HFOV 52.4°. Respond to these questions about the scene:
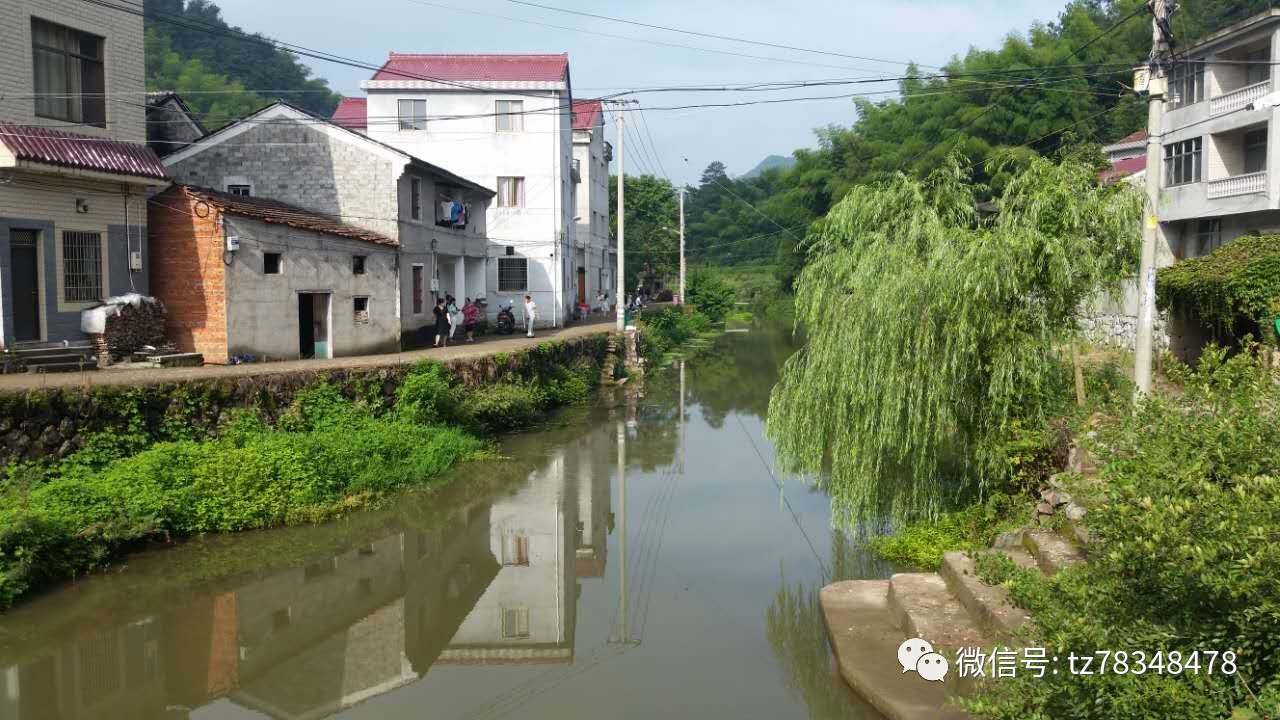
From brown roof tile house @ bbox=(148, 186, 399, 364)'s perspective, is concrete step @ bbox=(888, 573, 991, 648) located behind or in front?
in front

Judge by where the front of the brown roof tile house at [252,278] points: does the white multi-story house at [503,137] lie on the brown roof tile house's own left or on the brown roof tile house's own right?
on the brown roof tile house's own left

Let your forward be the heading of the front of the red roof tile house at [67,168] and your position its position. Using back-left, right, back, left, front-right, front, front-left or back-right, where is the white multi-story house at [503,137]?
left

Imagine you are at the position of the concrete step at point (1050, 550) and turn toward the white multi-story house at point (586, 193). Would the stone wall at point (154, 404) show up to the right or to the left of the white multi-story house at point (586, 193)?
left

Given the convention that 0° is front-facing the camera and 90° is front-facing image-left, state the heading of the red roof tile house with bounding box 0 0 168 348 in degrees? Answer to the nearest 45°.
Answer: approximately 315°

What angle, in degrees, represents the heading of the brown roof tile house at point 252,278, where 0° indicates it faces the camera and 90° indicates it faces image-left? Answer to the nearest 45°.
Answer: approximately 315°

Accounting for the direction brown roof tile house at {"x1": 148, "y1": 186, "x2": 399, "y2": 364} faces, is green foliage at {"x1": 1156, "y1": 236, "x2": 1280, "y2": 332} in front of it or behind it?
in front

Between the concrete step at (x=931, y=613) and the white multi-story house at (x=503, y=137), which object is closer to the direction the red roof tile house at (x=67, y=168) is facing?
the concrete step

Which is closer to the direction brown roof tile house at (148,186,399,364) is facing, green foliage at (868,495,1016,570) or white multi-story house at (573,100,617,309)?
the green foliage

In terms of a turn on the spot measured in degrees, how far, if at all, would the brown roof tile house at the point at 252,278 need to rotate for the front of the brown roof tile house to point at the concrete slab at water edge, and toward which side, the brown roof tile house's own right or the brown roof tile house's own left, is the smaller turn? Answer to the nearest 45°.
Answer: approximately 45° to the brown roof tile house's own right

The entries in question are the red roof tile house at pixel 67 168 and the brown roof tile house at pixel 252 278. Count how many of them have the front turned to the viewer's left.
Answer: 0

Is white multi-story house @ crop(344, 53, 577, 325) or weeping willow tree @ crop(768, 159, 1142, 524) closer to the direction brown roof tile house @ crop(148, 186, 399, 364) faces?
the weeping willow tree

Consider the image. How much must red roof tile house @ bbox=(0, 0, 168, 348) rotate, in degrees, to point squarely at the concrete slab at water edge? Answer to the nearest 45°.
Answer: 0° — it already faces it

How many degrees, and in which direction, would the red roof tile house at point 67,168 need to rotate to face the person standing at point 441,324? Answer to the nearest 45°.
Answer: approximately 90° to its left
